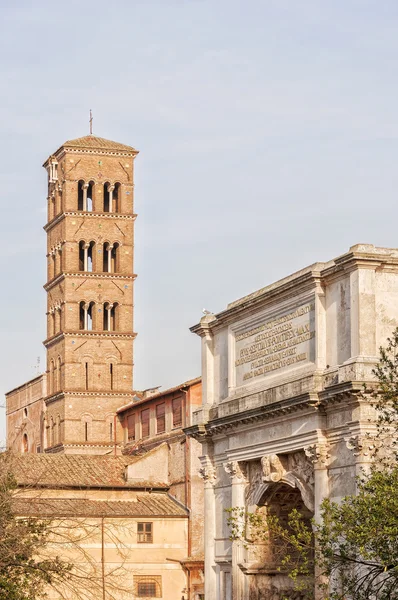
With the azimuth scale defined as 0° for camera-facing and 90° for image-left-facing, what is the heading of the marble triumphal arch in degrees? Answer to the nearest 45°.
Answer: approximately 45°
